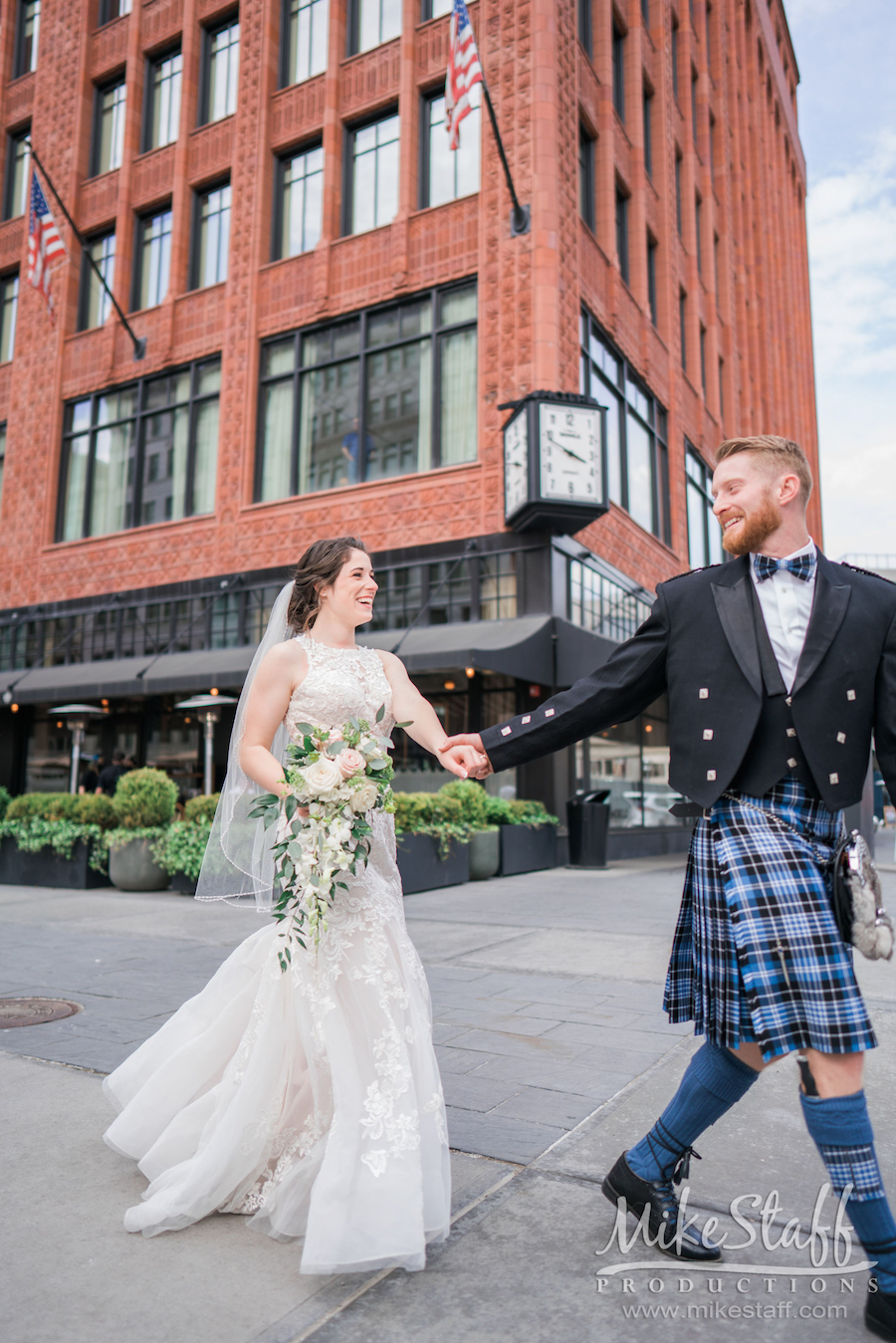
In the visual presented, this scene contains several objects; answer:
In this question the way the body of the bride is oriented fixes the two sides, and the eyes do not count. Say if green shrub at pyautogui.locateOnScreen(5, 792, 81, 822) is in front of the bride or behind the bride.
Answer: behind

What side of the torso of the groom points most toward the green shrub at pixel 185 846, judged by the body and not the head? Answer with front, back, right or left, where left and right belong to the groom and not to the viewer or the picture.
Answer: back

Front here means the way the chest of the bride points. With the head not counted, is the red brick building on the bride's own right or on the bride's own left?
on the bride's own left

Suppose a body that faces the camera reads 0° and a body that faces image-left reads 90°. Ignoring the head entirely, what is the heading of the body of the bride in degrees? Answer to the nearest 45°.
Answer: approximately 315°

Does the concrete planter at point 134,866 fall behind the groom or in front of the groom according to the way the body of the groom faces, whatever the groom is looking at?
behind

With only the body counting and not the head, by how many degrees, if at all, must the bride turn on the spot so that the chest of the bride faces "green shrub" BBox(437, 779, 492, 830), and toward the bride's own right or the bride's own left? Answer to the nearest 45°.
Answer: approximately 135° to the bride's own left

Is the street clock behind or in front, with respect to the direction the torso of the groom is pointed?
behind

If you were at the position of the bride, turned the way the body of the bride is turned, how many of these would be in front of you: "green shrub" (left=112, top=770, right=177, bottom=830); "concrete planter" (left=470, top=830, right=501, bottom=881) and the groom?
1

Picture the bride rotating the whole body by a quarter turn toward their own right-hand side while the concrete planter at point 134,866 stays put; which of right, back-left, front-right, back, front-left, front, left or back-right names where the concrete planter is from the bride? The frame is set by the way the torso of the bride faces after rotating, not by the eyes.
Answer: back-right
